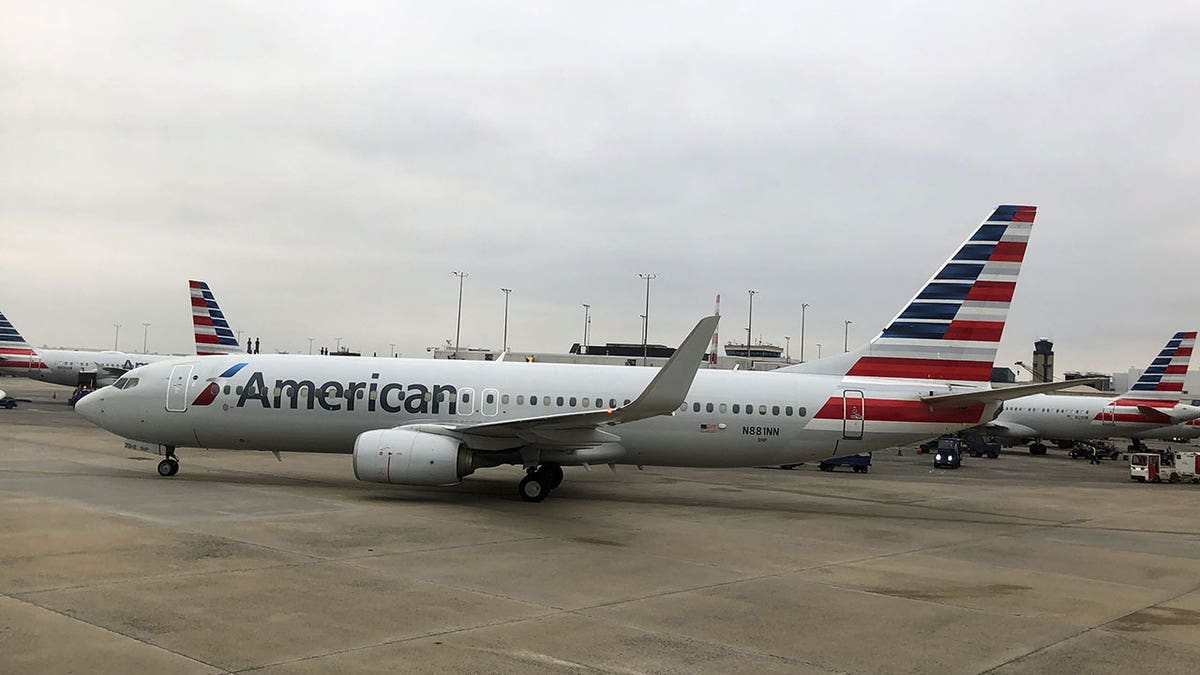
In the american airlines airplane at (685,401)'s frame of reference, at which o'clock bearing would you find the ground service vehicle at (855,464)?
The ground service vehicle is roughly at 4 o'clock from the american airlines airplane.

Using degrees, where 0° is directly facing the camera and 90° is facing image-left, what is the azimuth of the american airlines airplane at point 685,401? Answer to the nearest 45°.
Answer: approximately 90°
